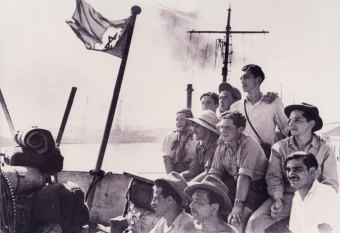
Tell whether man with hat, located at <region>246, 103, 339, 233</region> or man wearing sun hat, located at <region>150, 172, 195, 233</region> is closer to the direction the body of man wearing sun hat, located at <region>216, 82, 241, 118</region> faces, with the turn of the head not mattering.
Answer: the man wearing sun hat

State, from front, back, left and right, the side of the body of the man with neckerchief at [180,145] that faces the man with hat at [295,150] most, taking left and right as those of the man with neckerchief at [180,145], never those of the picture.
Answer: left

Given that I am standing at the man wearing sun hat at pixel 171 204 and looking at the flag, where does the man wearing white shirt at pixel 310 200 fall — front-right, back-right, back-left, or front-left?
back-right

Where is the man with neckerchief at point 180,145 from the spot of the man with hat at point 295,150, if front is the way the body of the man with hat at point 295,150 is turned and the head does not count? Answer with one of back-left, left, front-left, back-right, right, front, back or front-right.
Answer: right

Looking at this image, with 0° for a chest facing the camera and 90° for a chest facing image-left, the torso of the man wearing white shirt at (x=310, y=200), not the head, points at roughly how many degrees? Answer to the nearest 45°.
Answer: approximately 45°

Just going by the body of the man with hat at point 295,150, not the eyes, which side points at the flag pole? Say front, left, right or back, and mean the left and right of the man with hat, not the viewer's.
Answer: right

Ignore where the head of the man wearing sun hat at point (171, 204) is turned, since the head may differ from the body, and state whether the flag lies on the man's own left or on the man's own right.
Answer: on the man's own right

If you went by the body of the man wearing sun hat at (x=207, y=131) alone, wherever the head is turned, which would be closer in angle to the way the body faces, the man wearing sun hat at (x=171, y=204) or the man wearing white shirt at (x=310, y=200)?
the man wearing sun hat

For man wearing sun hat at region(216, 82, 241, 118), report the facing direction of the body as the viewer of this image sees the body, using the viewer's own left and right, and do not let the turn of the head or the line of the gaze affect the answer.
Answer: facing the viewer and to the left of the viewer

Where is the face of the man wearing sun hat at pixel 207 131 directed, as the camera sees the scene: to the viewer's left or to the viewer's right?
to the viewer's left
